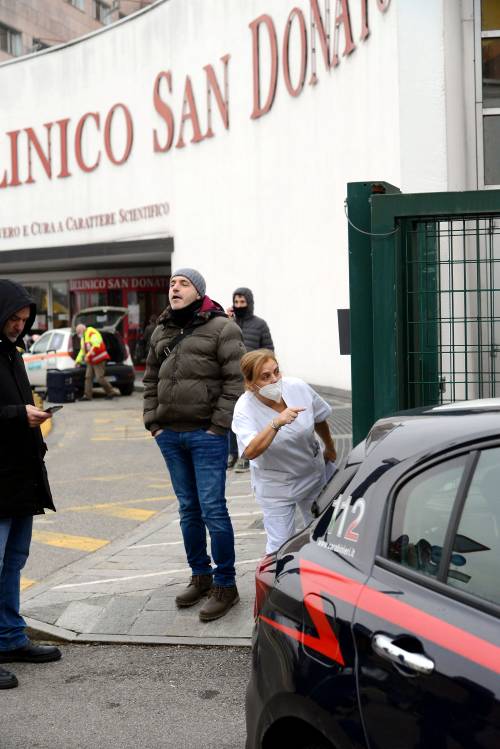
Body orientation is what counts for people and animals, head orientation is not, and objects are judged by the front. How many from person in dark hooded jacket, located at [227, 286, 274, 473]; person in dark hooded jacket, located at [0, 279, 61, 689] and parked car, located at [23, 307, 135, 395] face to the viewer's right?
1

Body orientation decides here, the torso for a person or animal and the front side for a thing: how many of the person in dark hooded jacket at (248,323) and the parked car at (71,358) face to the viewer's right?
0

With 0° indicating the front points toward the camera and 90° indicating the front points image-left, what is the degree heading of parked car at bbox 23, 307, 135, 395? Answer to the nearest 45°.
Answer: approximately 135°

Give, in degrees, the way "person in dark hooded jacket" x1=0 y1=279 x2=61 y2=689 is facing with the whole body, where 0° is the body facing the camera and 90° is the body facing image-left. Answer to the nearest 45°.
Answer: approximately 270°

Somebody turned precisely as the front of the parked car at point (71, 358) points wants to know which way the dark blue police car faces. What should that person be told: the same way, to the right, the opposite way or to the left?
the opposite way

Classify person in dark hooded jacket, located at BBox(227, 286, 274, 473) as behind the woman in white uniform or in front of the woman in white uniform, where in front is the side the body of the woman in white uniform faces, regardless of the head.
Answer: behind

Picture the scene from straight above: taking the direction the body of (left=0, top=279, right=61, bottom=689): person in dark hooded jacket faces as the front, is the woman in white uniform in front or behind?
in front

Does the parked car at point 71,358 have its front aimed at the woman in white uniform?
no

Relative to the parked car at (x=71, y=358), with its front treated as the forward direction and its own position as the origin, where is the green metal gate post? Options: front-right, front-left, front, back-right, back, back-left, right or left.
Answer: back-left

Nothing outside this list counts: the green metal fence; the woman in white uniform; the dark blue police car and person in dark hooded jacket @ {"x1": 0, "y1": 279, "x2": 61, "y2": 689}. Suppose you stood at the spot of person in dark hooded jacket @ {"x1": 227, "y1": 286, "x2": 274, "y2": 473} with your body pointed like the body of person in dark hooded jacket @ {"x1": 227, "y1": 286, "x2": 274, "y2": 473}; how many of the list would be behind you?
0

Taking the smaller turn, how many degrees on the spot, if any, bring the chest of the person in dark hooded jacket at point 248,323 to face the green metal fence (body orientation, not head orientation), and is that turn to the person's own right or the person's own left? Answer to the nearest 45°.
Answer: approximately 45° to the person's own left

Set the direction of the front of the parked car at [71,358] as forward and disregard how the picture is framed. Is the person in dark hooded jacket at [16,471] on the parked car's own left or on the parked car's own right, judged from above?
on the parked car's own left

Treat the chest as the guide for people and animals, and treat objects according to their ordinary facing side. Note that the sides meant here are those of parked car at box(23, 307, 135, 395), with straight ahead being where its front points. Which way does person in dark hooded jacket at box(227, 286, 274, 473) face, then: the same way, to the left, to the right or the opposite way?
to the left

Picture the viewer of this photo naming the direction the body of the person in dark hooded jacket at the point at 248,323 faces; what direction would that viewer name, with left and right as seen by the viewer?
facing the viewer and to the left of the viewer
